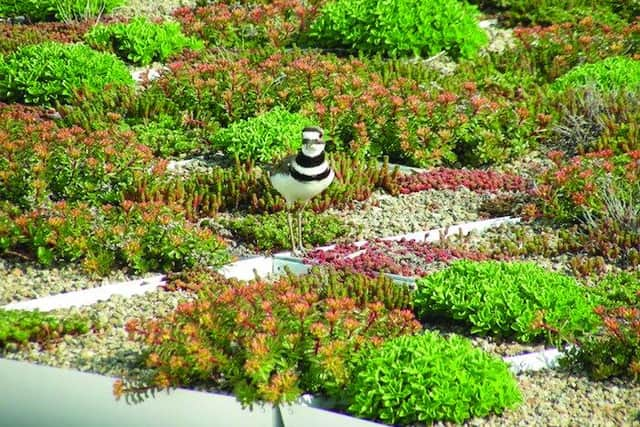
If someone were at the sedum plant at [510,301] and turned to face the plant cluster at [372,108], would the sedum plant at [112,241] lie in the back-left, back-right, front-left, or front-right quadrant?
front-left

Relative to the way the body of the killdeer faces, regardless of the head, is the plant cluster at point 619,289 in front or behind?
in front

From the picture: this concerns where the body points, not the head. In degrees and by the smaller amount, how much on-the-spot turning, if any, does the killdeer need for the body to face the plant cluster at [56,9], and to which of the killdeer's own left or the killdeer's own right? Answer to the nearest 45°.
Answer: approximately 180°

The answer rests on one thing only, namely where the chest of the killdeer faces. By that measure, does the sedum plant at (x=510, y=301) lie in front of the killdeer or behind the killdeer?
in front

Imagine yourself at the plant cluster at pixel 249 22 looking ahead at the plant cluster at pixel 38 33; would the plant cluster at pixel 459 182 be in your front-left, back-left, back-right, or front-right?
back-left

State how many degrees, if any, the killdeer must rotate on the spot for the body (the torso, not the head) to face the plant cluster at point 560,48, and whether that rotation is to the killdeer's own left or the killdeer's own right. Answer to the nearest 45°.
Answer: approximately 90° to the killdeer's own left

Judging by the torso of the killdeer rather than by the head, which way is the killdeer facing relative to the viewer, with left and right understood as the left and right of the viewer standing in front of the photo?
facing the viewer and to the right of the viewer

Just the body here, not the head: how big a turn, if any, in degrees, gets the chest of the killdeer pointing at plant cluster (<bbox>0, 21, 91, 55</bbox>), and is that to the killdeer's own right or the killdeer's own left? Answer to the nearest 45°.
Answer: approximately 180°

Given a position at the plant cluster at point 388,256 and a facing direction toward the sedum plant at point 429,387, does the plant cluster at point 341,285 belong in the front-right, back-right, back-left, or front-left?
front-right

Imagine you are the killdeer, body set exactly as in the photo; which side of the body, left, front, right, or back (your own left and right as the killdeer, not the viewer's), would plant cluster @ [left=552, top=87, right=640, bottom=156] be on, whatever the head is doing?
left

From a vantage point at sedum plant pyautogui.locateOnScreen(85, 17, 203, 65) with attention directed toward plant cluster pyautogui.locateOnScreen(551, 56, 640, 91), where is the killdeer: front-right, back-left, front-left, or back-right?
front-right

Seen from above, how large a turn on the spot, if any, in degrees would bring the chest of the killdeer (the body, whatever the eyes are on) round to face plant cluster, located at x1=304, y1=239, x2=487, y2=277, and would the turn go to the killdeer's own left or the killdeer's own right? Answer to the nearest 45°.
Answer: approximately 45° to the killdeer's own left
